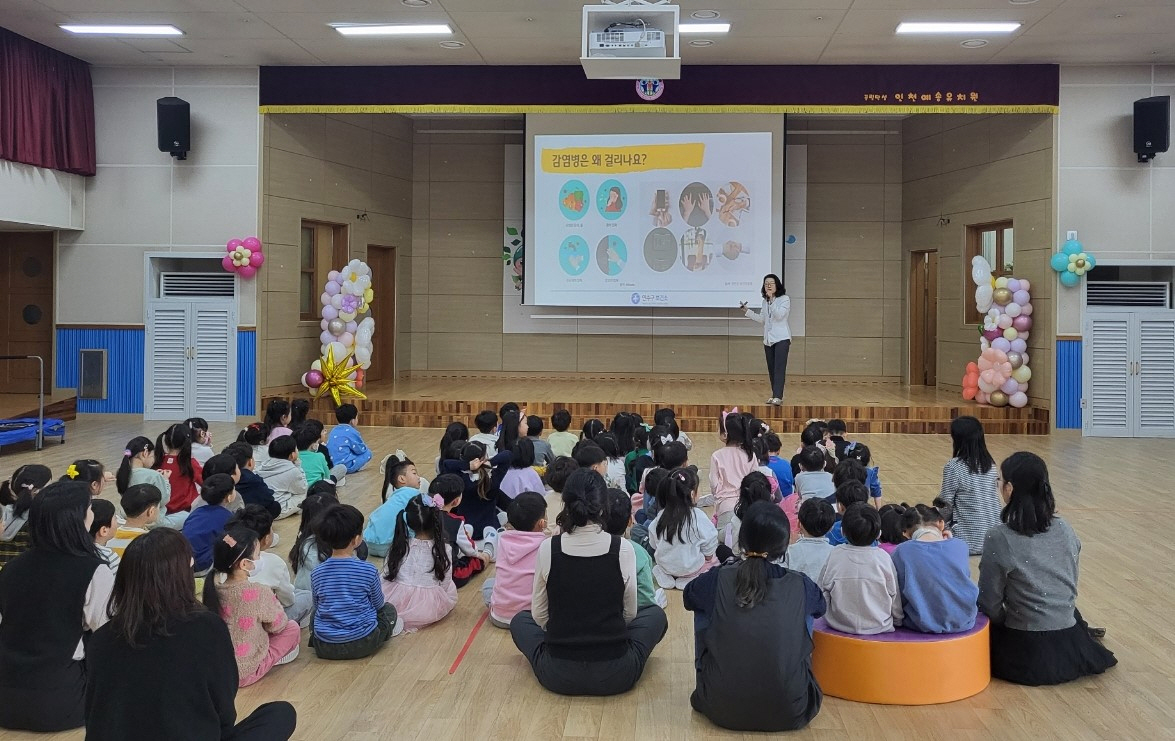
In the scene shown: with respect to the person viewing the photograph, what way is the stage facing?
facing the viewer

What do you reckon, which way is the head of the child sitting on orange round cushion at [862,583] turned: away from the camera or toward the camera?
away from the camera

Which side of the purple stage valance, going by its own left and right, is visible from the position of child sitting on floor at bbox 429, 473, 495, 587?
front

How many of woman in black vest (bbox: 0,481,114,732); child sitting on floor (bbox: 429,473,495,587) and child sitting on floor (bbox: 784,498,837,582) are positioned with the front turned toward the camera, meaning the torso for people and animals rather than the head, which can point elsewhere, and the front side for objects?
0

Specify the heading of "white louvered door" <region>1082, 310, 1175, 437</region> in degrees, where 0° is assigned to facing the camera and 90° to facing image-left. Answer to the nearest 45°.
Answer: approximately 0°

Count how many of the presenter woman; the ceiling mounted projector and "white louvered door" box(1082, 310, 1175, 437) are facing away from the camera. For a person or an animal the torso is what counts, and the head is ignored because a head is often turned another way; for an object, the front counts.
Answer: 1

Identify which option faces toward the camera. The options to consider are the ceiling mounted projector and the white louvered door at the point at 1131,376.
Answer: the white louvered door

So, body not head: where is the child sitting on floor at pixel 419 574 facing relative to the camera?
away from the camera

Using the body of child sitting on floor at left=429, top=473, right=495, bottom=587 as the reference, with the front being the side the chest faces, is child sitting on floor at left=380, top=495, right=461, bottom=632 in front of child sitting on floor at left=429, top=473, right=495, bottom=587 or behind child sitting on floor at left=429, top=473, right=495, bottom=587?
behind

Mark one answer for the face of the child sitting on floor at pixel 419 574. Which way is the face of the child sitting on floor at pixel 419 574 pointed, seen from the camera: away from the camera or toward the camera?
away from the camera

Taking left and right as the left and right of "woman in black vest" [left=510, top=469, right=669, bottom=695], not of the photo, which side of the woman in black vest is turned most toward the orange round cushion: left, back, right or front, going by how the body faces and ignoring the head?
right

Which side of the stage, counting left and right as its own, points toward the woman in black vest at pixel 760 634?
front

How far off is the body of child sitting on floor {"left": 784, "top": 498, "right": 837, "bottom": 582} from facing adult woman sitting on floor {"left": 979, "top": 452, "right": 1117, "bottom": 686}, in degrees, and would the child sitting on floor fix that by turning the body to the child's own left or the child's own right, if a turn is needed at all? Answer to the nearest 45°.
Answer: approximately 90° to the child's own right

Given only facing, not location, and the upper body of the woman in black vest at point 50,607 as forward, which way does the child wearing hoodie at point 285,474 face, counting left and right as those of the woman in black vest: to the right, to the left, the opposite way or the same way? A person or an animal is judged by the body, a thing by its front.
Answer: the same way

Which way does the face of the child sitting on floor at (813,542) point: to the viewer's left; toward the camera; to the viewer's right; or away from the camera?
away from the camera

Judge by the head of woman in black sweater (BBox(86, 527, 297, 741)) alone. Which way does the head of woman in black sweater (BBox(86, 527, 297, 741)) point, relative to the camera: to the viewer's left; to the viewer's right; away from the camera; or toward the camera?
away from the camera

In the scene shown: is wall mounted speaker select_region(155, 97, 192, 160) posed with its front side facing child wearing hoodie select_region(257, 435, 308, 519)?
yes

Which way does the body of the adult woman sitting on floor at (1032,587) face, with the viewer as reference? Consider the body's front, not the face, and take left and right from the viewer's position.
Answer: facing away from the viewer and to the left of the viewer
